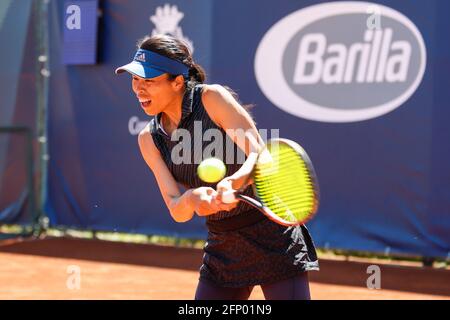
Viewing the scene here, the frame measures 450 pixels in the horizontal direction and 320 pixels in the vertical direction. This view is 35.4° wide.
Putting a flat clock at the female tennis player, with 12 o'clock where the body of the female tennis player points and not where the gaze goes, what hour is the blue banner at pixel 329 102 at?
The blue banner is roughly at 5 o'clock from the female tennis player.

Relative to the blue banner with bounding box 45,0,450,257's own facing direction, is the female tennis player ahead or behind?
ahead

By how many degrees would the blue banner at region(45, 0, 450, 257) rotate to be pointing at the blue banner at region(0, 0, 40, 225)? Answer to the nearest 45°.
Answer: approximately 135° to its right

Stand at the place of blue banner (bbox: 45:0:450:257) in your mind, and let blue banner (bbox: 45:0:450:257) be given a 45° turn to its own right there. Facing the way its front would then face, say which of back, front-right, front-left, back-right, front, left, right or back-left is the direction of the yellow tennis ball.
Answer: front-left

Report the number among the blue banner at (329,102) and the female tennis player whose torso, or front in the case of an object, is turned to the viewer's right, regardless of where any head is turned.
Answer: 0

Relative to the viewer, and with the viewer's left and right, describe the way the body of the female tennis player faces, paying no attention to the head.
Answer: facing the viewer and to the left of the viewer

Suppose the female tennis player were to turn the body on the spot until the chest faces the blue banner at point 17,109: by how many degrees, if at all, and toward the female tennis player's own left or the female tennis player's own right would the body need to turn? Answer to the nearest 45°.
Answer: approximately 135° to the female tennis player's own right

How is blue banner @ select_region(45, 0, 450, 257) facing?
toward the camera
